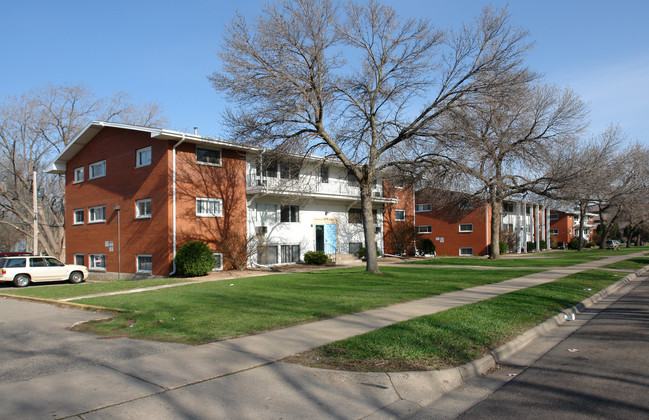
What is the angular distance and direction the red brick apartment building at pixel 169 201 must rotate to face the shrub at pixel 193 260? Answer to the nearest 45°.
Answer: approximately 45° to its right

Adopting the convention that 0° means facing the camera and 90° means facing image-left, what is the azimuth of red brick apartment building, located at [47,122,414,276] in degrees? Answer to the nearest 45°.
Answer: approximately 315°

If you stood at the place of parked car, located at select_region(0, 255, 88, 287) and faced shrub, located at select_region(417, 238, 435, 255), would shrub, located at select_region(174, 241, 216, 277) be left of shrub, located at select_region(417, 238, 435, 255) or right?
right

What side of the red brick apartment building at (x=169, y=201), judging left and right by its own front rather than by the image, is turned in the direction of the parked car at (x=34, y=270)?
right

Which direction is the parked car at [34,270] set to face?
to the viewer's right
